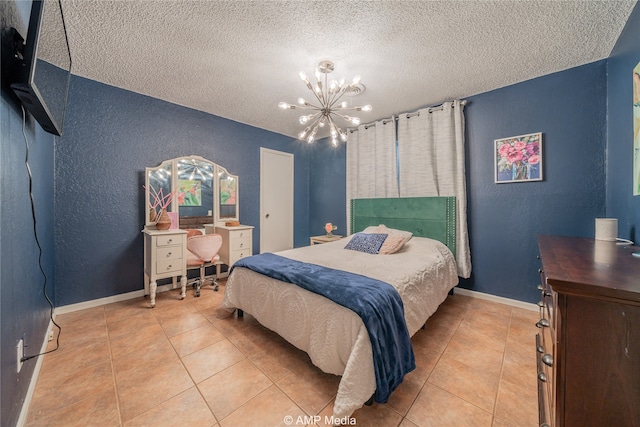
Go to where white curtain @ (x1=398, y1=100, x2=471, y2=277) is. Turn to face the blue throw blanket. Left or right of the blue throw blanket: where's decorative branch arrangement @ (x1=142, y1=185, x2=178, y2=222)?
right

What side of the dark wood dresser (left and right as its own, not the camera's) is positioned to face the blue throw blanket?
front

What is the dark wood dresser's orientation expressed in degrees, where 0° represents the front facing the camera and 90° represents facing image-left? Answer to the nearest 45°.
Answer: approximately 90°

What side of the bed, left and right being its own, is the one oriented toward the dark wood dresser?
left

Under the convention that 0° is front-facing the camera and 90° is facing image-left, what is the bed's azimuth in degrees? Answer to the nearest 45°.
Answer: approximately 45°

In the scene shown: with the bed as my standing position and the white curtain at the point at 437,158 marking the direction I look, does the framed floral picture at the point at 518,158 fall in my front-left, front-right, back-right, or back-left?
front-right

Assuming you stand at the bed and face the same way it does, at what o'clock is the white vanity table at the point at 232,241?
The white vanity table is roughly at 3 o'clock from the bed.

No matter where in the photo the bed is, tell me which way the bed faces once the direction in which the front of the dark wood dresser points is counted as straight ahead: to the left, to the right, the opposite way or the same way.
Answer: to the left

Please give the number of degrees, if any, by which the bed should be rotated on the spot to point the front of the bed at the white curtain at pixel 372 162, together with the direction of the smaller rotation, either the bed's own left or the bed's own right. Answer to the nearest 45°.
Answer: approximately 135° to the bed's own right

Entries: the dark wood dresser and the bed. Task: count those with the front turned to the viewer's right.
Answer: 0

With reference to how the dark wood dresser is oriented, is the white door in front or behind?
in front

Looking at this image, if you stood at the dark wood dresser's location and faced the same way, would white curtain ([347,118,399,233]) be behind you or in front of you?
in front

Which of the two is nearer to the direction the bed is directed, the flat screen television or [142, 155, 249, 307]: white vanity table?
the flat screen television

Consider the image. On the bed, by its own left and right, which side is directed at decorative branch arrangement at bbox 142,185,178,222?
right

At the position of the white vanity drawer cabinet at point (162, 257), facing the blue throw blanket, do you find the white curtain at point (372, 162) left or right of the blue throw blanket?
left
